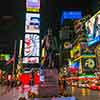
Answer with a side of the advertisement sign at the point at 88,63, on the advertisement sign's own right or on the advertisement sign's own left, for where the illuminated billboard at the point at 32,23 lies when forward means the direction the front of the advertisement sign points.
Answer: on the advertisement sign's own right

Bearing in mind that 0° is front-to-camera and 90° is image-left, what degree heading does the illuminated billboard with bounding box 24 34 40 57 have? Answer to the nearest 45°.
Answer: approximately 0°

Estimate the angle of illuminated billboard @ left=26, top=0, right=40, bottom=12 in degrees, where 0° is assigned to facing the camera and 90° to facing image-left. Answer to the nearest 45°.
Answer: approximately 0°

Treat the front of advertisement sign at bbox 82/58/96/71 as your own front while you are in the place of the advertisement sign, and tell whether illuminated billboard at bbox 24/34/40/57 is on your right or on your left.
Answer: on your right
